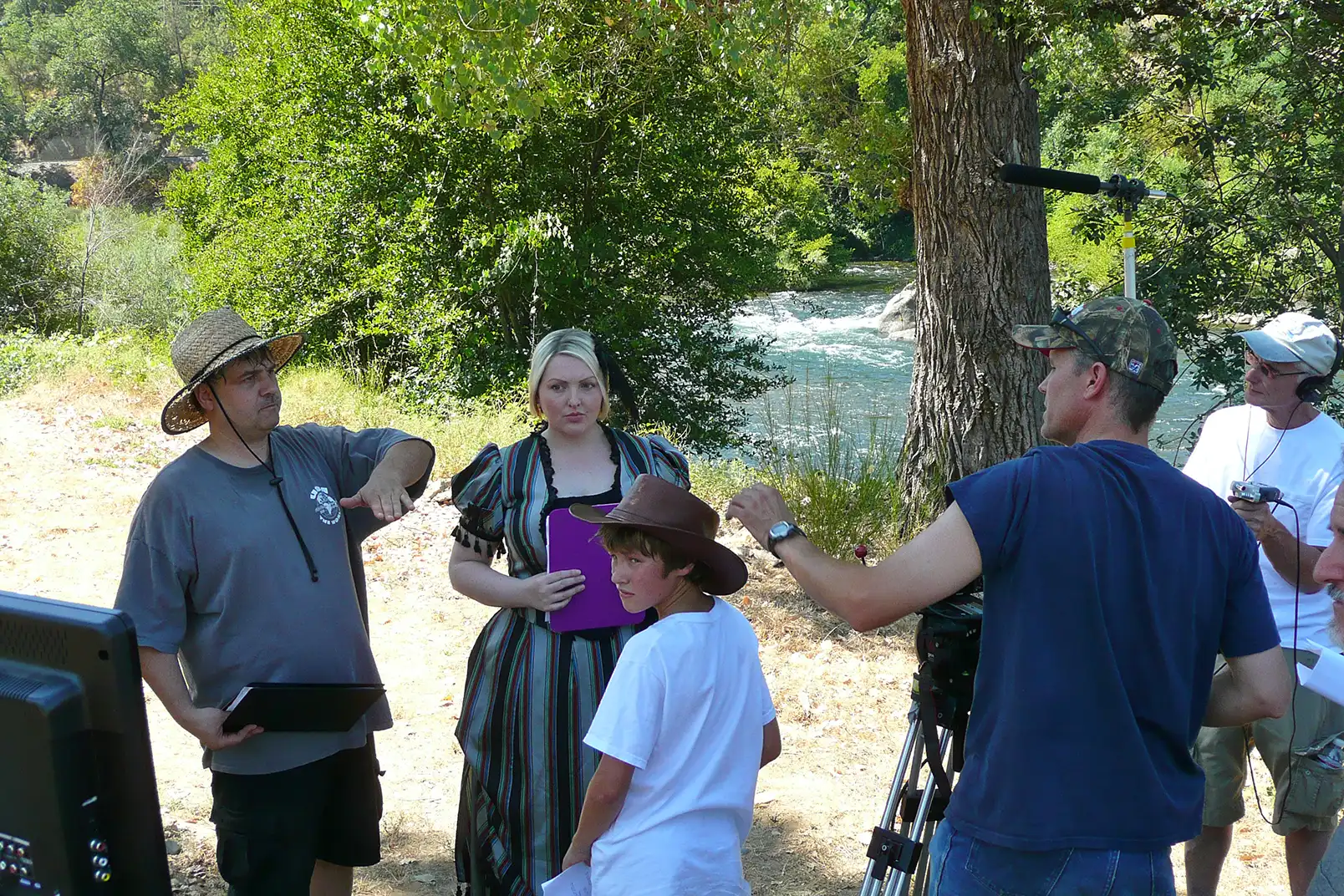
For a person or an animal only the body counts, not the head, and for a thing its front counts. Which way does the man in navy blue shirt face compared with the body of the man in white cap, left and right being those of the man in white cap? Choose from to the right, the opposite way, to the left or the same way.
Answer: to the right

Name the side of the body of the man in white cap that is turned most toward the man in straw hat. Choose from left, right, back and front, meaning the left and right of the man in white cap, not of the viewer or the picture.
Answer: front

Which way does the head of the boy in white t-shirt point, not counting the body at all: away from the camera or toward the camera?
toward the camera

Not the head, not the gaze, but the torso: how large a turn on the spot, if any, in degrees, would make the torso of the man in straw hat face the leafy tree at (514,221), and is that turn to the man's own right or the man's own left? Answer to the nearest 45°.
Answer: approximately 135° to the man's own left

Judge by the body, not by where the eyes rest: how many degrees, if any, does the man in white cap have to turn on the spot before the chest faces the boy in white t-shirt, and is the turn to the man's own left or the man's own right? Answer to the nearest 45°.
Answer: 0° — they already face them

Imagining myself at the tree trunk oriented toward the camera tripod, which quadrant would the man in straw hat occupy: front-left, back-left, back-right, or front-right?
front-right

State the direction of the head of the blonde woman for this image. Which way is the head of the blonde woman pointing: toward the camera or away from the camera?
toward the camera

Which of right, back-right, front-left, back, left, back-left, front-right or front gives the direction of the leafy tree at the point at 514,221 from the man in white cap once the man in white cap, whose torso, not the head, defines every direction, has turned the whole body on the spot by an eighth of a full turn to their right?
front-right

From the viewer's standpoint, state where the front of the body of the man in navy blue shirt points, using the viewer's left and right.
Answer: facing away from the viewer and to the left of the viewer

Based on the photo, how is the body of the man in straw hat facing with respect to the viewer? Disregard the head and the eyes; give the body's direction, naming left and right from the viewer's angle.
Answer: facing the viewer and to the right of the viewer

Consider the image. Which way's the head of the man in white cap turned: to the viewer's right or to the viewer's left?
to the viewer's left

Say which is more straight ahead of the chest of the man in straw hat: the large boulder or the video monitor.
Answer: the video monitor

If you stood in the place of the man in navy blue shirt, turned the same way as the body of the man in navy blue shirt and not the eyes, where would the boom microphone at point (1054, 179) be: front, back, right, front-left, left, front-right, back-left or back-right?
front-right

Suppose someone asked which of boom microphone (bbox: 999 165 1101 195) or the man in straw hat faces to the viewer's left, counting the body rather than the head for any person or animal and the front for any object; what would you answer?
the boom microphone

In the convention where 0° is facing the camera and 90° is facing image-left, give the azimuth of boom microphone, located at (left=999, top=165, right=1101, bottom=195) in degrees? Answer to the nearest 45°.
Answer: approximately 90°

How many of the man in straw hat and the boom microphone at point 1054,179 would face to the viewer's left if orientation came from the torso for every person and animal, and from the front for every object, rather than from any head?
1

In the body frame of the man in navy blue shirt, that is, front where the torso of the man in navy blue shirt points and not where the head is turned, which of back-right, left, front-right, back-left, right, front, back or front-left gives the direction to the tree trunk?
front-right

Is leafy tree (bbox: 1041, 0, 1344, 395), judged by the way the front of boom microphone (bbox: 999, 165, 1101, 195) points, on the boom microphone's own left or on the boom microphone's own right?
on the boom microphone's own right
